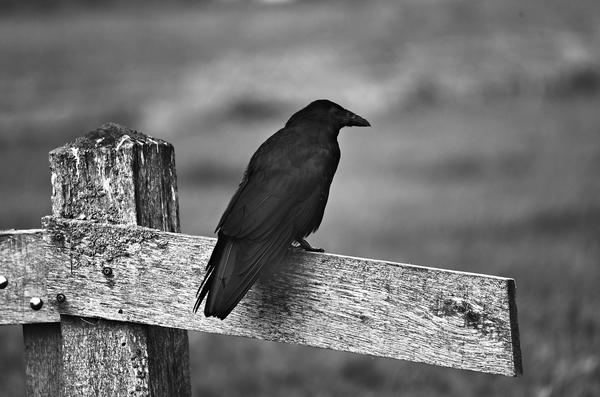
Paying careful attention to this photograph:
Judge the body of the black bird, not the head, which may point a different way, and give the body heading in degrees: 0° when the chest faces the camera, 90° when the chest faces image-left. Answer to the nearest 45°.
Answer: approximately 225°
